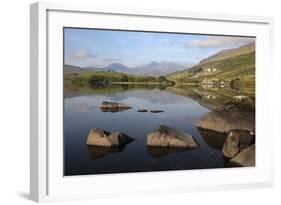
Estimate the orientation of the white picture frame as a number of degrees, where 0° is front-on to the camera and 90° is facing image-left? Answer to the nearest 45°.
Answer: approximately 315°
